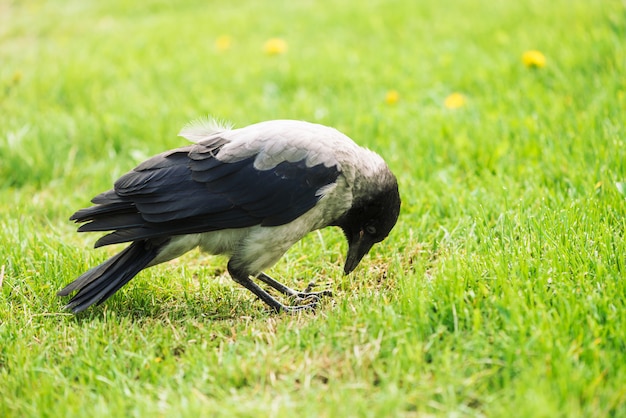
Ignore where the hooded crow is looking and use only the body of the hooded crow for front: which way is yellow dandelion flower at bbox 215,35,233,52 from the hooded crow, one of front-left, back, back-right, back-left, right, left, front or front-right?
left

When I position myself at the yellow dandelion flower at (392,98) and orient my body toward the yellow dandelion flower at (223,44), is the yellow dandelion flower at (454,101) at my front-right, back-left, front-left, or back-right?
back-right

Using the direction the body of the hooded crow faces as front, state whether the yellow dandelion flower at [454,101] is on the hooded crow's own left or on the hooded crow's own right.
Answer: on the hooded crow's own left

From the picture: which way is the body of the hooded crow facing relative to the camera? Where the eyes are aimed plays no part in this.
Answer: to the viewer's right

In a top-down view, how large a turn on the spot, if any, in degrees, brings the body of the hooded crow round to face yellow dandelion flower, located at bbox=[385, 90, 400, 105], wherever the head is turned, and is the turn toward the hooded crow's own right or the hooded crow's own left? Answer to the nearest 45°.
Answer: approximately 45° to the hooded crow's own left

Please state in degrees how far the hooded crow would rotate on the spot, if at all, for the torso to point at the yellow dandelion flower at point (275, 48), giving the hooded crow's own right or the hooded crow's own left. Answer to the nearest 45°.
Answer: approximately 90° to the hooded crow's own left

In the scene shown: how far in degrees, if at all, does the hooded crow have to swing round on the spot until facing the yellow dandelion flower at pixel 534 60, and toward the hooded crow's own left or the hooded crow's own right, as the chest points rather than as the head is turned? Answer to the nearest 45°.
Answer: approximately 45° to the hooded crow's own left
